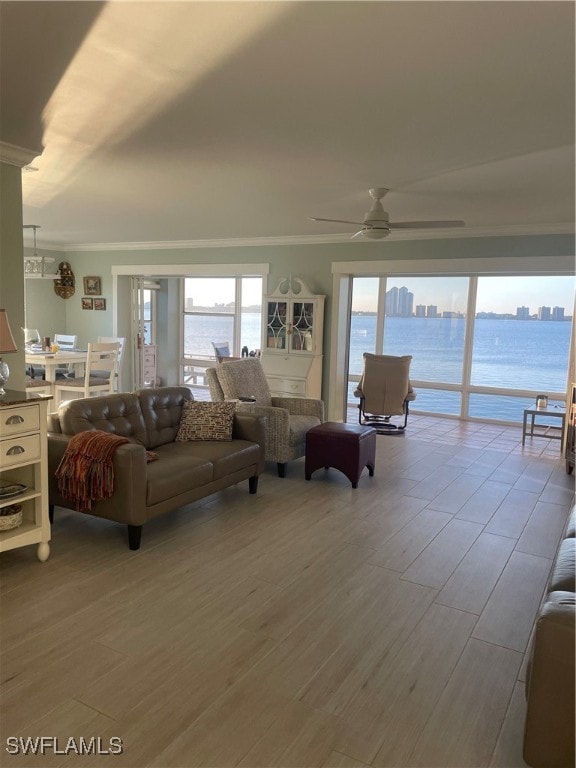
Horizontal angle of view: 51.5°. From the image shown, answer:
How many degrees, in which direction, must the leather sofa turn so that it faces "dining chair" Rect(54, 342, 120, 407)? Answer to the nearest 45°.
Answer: approximately 135° to its left

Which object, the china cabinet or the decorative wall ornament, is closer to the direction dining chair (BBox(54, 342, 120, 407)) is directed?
the decorative wall ornament

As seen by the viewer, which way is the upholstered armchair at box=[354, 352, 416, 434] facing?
away from the camera

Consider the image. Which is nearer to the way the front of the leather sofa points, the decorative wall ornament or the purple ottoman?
the purple ottoman

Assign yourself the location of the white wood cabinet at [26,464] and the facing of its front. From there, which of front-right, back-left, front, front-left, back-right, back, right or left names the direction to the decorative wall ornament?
back-left

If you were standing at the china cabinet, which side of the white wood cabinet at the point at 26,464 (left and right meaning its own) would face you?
left

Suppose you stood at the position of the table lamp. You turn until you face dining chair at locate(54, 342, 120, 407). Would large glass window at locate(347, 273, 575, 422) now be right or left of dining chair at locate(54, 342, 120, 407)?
right

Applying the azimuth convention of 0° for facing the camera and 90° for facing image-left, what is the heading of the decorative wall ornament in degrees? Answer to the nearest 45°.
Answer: approximately 0°

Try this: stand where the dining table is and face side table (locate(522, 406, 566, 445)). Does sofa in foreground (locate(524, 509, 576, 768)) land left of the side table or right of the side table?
right

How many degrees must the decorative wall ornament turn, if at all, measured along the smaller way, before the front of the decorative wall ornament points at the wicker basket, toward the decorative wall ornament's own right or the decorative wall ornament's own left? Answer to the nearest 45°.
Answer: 0° — it already faces it

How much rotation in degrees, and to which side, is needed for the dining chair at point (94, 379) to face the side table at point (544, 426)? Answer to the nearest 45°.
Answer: approximately 180°
